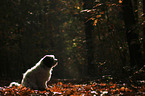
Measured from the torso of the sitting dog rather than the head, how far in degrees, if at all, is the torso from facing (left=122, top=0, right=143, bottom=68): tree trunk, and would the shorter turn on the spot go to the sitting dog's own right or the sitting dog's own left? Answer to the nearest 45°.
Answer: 0° — it already faces it

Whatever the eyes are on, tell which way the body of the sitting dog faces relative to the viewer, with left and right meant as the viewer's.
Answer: facing to the right of the viewer
